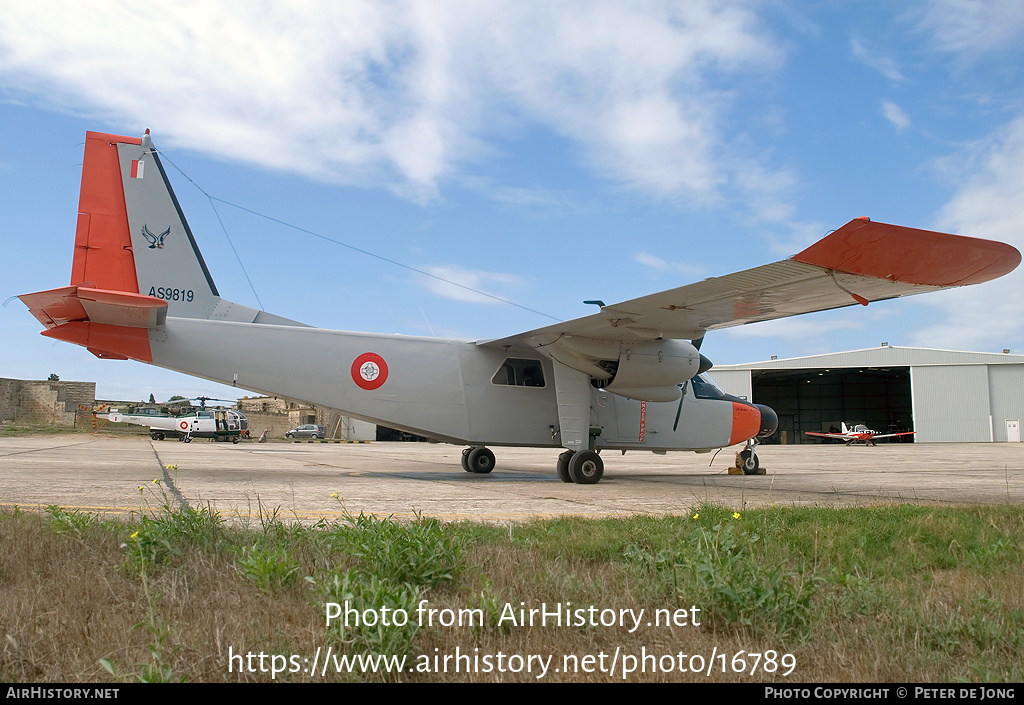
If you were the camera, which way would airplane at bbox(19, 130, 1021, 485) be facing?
facing away from the viewer and to the right of the viewer

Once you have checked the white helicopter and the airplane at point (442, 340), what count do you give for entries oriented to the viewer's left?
0

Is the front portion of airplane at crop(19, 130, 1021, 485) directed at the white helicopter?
no

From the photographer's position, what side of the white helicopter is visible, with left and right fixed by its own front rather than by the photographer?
right

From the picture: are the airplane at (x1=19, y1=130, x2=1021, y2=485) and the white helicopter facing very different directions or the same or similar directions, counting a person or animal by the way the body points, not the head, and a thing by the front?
same or similar directions

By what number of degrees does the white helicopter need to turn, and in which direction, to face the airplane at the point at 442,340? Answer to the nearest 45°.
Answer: approximately 90° to its right
